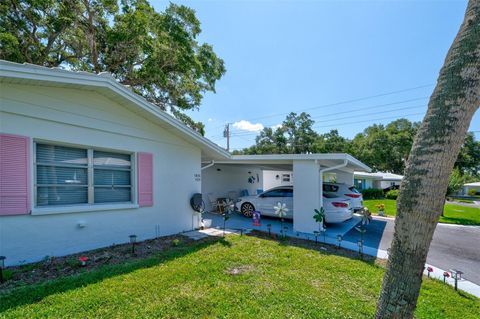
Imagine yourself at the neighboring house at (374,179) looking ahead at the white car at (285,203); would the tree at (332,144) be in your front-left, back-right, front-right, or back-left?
back-right

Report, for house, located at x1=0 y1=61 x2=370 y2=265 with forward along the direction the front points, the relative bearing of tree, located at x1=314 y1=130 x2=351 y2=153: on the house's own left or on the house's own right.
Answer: on the house's own left

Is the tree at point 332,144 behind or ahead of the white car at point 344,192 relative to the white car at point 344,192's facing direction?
ahead

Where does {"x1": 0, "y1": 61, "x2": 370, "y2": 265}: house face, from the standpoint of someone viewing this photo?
facing the viewer and to the right of the viewer

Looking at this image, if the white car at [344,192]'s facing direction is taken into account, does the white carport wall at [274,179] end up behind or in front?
in front

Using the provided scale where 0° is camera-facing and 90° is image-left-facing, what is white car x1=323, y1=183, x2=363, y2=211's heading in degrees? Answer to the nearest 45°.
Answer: approximately 135°

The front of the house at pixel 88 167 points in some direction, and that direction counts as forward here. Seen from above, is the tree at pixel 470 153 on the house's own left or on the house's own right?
on the house's own left

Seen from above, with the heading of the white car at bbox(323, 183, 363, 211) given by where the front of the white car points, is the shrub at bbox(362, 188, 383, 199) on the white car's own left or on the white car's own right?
on the white car's own right
